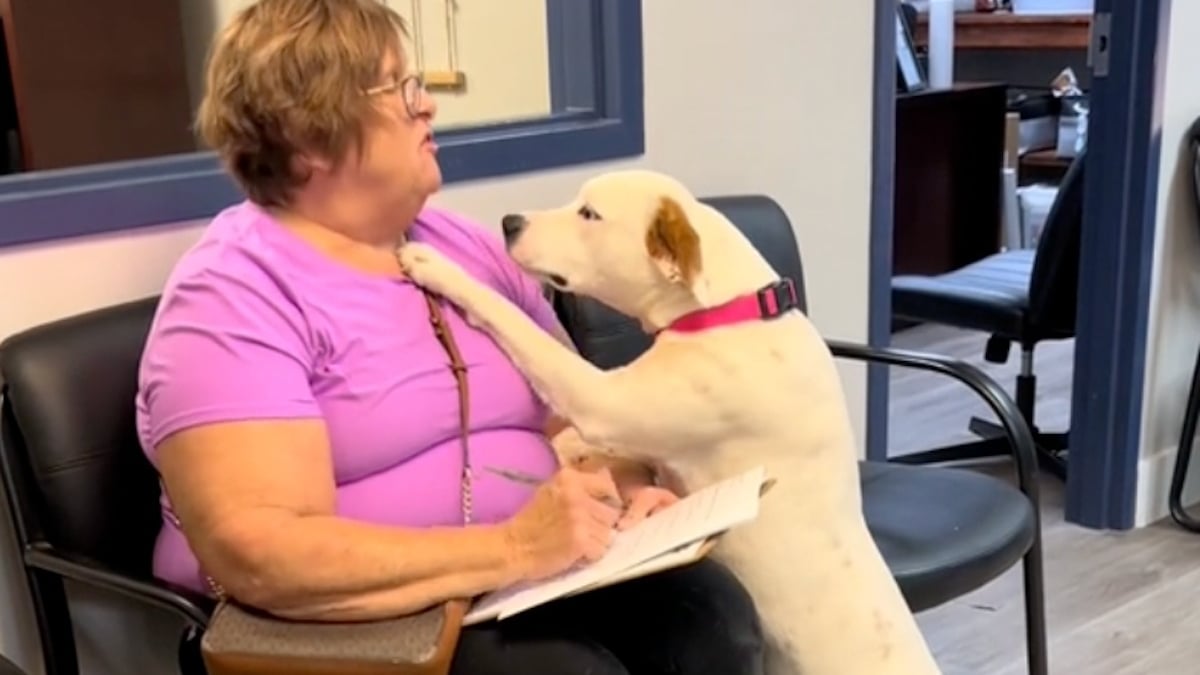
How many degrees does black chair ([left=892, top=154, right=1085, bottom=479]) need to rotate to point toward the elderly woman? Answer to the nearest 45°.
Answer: approximately 90° to its left

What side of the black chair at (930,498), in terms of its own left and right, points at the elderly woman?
right

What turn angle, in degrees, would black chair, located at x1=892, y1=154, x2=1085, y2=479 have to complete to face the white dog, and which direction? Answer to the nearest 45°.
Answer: approximately 90° to its left

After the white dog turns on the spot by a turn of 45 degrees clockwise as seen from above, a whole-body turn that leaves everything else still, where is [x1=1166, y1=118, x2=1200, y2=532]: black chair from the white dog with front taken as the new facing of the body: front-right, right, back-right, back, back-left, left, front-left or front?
right

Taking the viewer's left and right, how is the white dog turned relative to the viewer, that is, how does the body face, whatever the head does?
facing to the left of the viewer

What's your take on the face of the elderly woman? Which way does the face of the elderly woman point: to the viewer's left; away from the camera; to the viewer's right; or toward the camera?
to the viewer's right

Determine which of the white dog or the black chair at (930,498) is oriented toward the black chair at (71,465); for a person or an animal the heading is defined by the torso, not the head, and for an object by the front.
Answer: the white dog

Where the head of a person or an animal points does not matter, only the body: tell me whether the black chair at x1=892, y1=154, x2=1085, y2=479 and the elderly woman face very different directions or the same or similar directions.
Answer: very different directions

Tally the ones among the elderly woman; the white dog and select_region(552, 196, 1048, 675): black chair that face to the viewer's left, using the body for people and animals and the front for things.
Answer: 1

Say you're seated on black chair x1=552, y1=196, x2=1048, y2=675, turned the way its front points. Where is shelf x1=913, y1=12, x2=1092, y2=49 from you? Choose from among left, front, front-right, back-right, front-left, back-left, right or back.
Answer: back-left

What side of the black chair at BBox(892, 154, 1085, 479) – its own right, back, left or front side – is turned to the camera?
left

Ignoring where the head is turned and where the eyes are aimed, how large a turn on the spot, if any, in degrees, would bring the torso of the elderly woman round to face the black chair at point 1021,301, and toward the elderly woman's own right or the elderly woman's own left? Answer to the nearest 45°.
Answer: approximately 90° to the elderly woman's own left

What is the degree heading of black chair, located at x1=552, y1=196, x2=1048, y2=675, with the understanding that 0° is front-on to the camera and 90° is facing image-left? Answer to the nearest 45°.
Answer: approximately 315°
